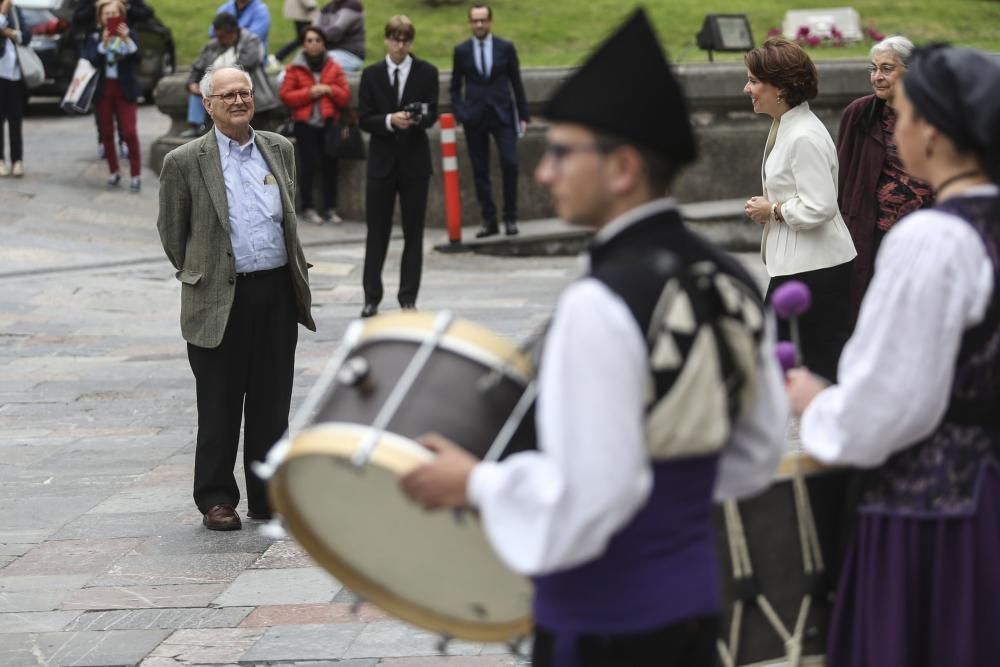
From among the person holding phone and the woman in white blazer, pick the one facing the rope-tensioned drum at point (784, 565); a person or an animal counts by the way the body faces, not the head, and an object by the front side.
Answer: the person holding phone

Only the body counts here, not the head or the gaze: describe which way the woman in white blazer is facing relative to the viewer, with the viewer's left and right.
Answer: facing to the left of the viewer

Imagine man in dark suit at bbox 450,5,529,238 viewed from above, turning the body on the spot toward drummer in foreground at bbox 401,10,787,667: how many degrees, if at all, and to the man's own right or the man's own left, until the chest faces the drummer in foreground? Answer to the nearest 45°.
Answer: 0° — they already face them

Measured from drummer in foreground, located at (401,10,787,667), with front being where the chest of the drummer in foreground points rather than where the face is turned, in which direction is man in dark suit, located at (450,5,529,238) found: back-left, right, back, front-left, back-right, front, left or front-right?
front-right

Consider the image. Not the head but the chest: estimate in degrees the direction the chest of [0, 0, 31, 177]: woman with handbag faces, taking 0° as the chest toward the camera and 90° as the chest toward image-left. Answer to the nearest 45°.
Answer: approximately 0°

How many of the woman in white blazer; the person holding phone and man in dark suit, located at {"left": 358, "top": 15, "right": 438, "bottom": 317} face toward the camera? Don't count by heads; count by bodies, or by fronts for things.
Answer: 2

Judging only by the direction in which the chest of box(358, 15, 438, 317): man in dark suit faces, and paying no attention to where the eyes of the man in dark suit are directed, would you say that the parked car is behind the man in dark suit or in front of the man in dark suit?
behind

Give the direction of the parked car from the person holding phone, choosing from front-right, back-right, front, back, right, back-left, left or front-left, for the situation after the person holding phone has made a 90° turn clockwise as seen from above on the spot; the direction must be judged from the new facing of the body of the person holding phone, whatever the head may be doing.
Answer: right
